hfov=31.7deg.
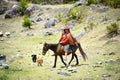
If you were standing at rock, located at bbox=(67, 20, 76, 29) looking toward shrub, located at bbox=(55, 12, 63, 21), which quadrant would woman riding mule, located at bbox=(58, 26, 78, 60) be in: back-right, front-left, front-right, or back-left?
back-left

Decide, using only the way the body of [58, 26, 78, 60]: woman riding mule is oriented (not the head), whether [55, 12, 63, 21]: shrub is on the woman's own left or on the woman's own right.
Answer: on the woman's own right

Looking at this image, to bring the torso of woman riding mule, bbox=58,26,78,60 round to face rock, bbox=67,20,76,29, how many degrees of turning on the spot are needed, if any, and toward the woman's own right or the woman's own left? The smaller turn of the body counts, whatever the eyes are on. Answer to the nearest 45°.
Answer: approximately 135° to the woman's own right

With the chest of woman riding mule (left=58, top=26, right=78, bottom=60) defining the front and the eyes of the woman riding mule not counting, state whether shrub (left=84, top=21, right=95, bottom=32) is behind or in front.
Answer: behind

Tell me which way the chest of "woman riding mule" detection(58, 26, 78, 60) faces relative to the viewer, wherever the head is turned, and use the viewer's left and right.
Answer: facing the viewer and to the left of the viewer

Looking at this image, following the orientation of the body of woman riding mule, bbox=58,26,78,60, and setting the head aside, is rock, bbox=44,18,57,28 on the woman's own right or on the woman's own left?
on the woman's own right

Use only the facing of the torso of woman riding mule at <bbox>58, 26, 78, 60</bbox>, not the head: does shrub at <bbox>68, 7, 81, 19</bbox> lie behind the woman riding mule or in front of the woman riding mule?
behind
